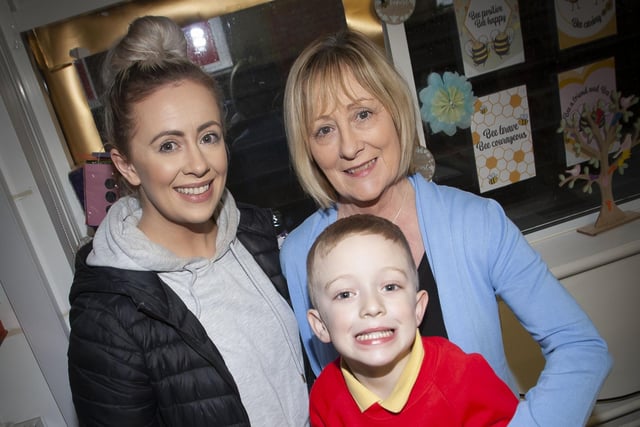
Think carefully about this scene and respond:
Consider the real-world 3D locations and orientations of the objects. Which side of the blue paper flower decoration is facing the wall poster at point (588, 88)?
left

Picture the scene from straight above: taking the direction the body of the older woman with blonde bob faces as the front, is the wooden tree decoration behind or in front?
behind

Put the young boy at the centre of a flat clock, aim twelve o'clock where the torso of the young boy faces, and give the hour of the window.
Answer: The window is roughly at 7 o'clock from the young boy.

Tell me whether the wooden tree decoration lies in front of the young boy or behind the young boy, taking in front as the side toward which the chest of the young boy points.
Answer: behind

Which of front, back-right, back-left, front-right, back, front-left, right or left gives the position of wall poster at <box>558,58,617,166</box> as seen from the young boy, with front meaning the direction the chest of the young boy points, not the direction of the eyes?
back-left
